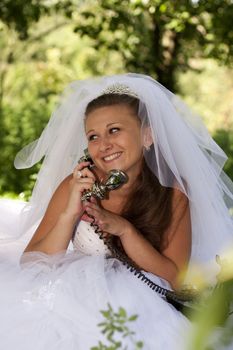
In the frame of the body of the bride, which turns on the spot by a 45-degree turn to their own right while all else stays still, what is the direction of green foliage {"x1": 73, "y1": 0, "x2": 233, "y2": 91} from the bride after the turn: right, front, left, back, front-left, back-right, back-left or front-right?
right

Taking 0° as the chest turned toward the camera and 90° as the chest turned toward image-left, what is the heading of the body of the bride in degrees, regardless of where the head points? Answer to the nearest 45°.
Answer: approximately 45°
